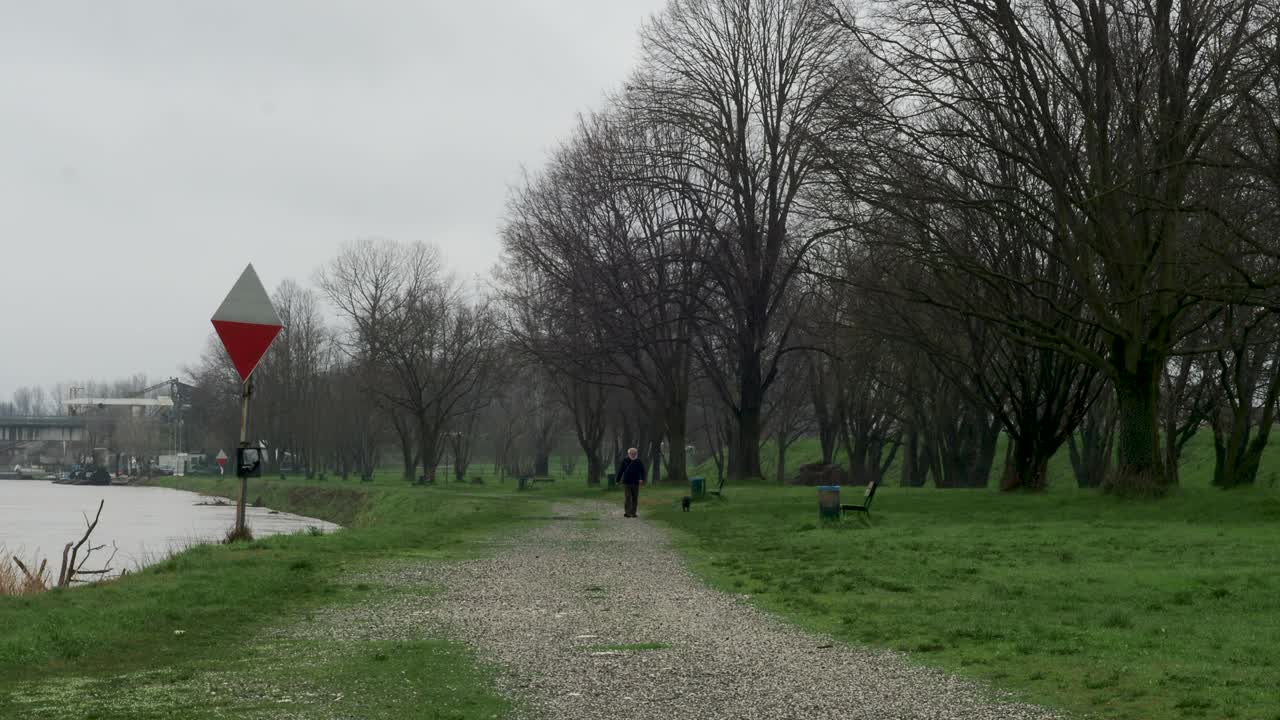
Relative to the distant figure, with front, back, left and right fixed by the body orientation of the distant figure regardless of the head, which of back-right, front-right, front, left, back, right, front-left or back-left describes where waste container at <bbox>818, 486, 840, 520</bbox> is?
front-left

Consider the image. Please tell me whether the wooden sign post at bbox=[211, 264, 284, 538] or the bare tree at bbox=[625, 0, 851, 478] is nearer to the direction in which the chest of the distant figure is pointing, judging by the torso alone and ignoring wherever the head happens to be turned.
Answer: the wooden sign post

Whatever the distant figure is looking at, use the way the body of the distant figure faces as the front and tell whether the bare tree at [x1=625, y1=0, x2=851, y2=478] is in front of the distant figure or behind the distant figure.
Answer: behind

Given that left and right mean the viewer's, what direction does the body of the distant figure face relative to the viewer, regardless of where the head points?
facing the viewer

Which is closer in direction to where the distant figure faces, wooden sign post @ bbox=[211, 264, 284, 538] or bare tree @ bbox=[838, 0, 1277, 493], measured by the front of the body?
the wooden sign post

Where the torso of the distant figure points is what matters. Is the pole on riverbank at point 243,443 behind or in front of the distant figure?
in front

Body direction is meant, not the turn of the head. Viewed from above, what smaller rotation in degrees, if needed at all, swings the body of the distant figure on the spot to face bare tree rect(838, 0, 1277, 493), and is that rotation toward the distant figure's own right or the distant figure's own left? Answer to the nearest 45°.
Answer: approximately 90° to the distant figure's own left

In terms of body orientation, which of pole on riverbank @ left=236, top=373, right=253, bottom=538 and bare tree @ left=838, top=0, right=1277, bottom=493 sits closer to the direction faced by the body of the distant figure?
the pole on riverbank

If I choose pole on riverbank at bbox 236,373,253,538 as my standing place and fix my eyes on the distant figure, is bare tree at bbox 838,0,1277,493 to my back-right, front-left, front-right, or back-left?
front-right
